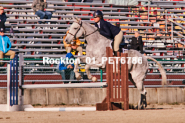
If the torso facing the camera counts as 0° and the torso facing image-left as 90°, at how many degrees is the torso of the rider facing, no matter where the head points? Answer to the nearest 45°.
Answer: approximately 45°

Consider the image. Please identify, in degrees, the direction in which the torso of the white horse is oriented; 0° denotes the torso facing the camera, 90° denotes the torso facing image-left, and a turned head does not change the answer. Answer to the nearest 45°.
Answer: approximately 90°
